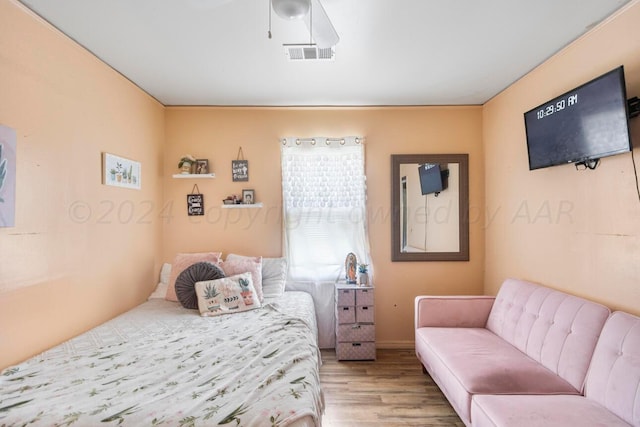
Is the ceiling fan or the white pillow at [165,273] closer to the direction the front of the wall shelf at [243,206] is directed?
the ceiling fan

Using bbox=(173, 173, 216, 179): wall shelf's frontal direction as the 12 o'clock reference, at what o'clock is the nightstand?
The nightstand is roughly at 10 o'clock from the wall shelf.

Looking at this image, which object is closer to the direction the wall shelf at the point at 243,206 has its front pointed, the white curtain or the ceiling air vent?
the ceiling air vent

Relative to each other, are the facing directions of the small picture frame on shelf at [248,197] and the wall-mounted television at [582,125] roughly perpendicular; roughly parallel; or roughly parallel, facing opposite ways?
roughly perpendicular

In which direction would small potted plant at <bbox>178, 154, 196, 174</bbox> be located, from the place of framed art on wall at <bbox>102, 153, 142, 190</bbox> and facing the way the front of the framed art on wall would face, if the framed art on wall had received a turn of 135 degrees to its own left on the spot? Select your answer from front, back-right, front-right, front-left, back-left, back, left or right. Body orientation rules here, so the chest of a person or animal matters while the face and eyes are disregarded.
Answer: front-right

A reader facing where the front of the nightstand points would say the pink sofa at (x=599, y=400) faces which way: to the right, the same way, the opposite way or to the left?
to the right

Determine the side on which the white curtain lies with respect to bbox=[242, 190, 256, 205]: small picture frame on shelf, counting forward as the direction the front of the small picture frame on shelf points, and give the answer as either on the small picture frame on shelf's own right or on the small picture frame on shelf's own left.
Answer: on the small picture frame on shelf's own left
